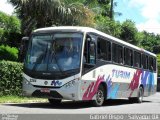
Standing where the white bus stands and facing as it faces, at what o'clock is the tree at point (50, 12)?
The tree is roughly at 4 o'clock from the white bus.

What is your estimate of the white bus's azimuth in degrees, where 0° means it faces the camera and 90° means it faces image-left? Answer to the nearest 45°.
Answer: approximately 45°

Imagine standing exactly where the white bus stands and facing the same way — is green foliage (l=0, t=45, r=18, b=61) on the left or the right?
on its right
